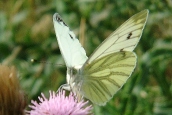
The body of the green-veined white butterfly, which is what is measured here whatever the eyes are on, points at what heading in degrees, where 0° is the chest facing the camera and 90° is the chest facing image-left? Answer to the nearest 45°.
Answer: approximately 45°
